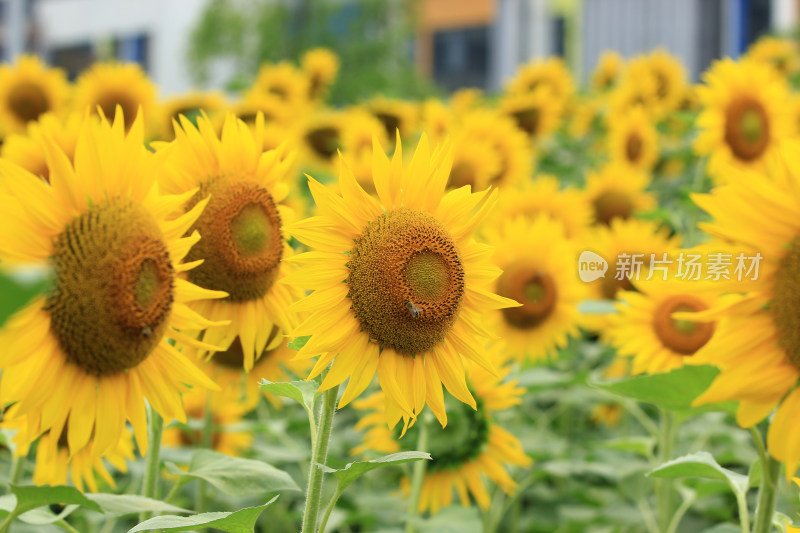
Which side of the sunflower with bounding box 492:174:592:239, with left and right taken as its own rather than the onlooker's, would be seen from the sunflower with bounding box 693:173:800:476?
front

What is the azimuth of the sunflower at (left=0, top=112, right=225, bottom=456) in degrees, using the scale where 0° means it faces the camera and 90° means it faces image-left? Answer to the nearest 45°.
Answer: approximately 315°

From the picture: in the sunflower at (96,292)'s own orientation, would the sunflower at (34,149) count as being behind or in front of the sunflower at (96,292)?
behind

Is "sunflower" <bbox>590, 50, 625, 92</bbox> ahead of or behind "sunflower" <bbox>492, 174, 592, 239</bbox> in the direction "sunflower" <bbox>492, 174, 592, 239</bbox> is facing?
behind

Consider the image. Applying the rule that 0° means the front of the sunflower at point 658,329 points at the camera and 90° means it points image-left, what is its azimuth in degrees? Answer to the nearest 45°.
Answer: approximately 315°

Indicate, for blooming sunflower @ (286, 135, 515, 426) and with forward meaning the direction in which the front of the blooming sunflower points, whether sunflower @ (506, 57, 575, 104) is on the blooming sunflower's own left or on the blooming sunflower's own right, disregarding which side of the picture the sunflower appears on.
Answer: on the blooming sunflower's own left

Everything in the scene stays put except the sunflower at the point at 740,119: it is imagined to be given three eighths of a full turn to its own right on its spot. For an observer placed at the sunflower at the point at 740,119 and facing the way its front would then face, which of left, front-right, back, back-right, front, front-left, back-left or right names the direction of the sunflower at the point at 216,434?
front-left

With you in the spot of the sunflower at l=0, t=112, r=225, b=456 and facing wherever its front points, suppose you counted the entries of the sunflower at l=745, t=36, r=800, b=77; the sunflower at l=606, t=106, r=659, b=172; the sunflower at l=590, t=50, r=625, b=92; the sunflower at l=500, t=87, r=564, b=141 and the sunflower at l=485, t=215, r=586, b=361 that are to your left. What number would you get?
5

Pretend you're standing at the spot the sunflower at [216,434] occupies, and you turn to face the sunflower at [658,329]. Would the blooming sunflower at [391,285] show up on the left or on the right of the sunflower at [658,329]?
right
